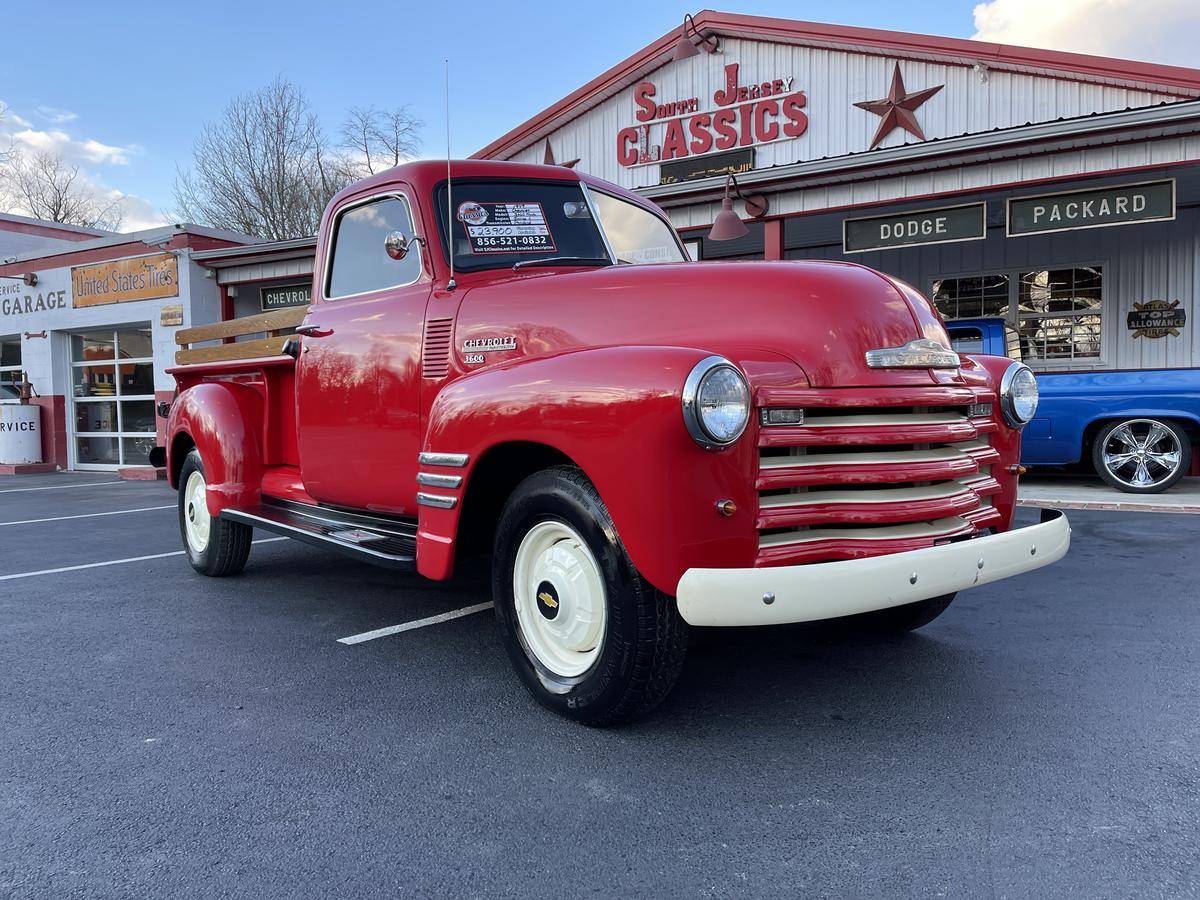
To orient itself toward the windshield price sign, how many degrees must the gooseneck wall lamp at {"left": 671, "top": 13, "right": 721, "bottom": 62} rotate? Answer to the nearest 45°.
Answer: approximately 45° to its left

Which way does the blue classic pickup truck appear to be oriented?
to the viewer's left

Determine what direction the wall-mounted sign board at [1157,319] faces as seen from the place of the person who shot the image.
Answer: facing the viewer

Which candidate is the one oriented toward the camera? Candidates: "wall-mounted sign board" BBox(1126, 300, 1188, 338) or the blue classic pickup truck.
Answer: the wall-mounted sign board

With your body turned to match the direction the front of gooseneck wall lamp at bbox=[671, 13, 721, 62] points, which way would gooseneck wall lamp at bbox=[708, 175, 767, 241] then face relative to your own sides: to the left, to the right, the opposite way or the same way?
the same way

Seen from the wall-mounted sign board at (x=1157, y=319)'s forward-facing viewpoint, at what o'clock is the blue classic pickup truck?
The blue classic pickup truck is roughly at 12 o'clock from the wall-mounted sign board.

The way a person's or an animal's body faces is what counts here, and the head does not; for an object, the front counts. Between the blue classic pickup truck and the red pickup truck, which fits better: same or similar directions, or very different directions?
very different directions

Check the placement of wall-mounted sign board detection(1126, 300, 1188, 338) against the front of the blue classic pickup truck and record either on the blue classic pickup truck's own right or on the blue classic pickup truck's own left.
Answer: on the blue classic pickup truck's own right

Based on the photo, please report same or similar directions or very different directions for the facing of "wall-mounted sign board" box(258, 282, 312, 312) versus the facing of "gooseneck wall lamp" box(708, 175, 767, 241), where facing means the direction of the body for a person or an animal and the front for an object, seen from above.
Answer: same or similar directions

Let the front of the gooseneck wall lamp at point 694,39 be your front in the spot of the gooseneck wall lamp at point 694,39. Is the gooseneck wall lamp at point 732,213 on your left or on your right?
on your left

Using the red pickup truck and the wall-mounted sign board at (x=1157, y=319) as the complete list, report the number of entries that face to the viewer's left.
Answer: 0

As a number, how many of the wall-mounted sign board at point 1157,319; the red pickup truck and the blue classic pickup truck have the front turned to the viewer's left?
1

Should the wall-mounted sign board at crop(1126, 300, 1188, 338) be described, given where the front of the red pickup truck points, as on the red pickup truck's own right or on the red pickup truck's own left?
on the red pickup truck's own left

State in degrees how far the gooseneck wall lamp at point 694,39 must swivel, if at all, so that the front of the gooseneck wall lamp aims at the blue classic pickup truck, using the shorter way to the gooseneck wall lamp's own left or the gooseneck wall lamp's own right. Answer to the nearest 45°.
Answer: approximately 90° to the gooseneck wall lamp's own left

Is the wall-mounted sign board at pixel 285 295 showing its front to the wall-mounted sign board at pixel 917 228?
no

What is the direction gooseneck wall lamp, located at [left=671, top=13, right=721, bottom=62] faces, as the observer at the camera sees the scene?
facing the viewer and to the left of the viewer

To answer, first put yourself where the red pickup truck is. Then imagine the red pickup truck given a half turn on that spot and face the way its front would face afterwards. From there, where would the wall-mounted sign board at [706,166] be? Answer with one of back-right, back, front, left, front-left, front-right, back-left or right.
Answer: front-right

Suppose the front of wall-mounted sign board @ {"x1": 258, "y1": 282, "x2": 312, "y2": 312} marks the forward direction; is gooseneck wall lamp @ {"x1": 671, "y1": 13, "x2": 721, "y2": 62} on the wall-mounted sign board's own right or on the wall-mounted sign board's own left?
on the wall-mounted sign board's own left

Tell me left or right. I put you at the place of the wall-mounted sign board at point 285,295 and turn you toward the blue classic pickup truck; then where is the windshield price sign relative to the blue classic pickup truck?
right
